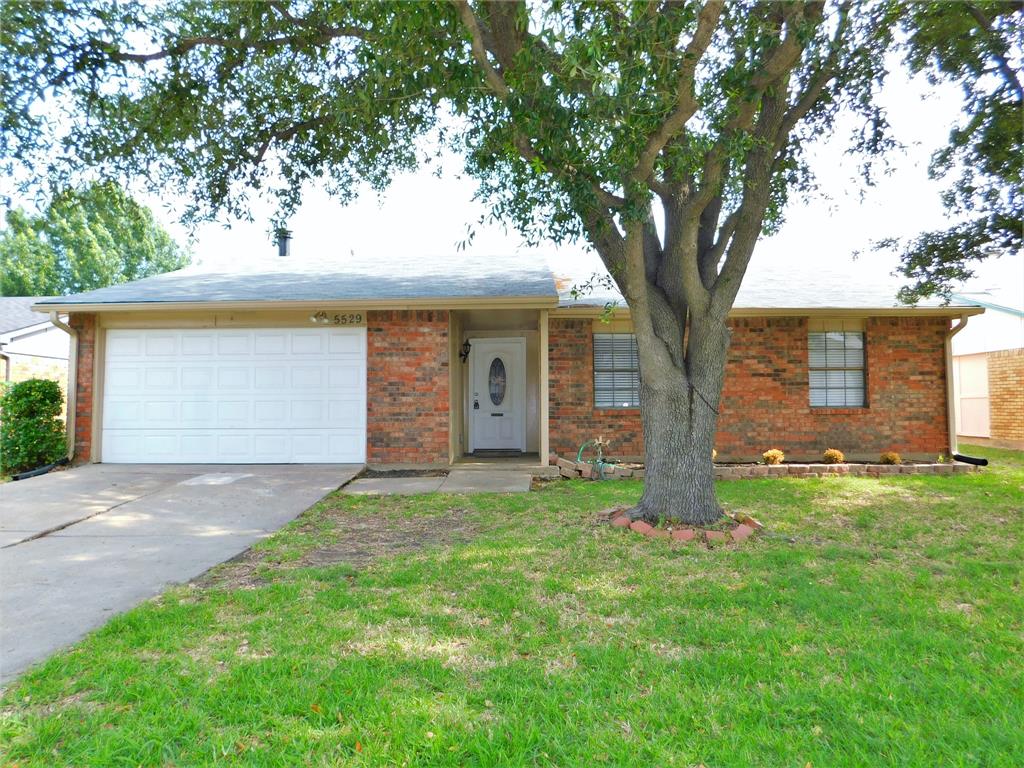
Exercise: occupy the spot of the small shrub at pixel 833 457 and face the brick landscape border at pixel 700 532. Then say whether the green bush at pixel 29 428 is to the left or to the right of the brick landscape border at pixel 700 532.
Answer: right

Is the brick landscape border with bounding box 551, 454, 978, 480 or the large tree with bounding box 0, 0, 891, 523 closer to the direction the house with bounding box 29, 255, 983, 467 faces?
the large tree

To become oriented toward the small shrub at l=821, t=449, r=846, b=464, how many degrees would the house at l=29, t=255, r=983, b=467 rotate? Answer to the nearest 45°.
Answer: approximately 90° to its left

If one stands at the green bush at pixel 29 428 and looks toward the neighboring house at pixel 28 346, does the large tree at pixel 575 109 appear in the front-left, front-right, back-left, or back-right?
back-right

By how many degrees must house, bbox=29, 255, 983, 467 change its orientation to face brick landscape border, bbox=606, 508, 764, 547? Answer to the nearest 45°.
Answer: approximately 45° to its left

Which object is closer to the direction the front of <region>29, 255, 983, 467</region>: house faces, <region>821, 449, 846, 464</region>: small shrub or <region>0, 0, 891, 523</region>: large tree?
the large tree

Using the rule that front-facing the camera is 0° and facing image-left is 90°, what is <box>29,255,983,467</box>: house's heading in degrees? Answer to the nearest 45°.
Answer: approximately 0°

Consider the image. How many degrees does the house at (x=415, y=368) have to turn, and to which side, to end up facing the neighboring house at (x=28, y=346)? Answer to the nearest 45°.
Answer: approximately 135° to its right

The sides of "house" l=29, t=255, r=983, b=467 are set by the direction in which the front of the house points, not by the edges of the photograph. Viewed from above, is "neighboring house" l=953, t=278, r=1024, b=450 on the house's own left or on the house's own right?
on the house's own left

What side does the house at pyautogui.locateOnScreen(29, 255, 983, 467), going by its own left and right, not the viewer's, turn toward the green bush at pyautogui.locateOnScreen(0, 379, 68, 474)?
right

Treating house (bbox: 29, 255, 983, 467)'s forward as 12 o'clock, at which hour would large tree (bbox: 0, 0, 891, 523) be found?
The large tree is roughly at 11 o'clock from the house.
